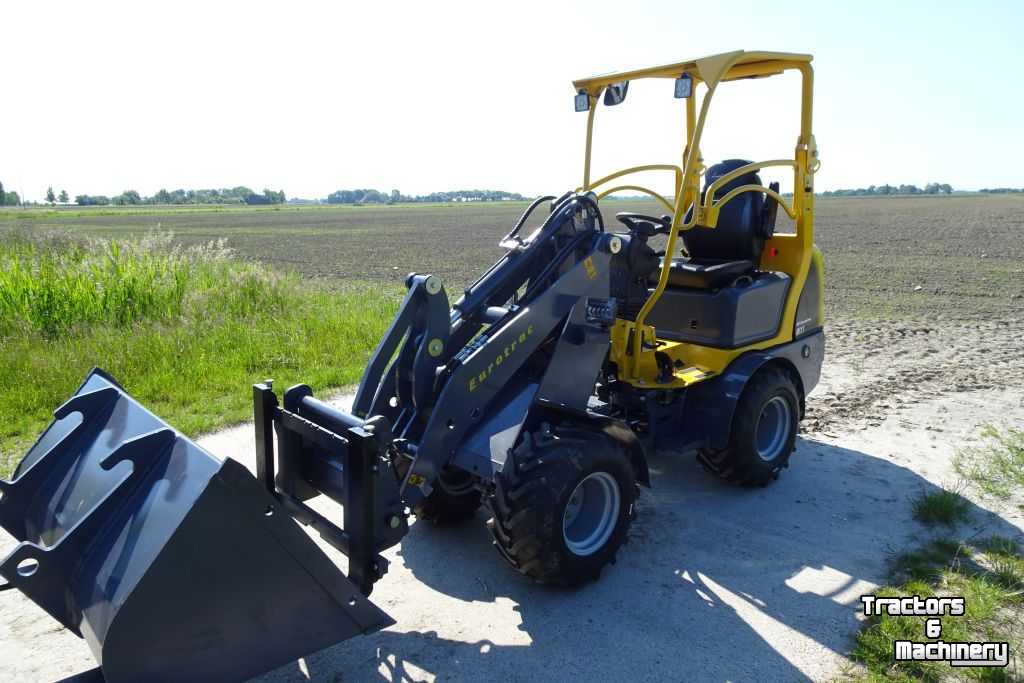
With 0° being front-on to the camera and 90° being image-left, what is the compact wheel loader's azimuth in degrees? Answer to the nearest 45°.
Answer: approximately 45°
